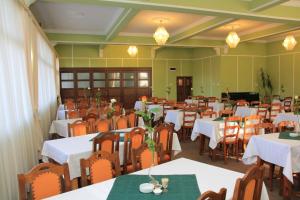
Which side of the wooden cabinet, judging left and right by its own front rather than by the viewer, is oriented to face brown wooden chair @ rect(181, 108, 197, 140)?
front

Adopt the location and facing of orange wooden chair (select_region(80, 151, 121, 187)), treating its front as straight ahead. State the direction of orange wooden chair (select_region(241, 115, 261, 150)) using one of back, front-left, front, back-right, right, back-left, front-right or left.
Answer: left

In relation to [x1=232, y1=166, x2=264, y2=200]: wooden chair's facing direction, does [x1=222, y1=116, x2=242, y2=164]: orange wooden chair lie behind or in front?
in front

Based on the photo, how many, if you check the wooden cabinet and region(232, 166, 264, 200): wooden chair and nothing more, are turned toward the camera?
1

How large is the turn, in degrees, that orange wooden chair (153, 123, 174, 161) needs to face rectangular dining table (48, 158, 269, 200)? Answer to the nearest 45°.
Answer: approximately 135° to its left

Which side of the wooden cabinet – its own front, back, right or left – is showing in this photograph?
front

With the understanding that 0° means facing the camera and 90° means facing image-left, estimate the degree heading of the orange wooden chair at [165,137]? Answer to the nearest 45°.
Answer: approximately 135°

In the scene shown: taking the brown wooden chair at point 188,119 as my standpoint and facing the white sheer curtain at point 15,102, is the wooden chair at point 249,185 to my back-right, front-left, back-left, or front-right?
front-left

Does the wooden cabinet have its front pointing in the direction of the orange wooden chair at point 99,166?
yes

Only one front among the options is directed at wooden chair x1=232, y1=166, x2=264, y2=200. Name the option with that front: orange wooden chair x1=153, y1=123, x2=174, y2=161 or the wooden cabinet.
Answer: the wooden cabinet

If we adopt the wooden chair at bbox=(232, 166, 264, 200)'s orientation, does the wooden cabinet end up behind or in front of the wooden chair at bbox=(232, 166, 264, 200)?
in front

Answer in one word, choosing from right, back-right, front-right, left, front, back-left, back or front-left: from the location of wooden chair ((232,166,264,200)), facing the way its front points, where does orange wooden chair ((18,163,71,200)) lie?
front-left

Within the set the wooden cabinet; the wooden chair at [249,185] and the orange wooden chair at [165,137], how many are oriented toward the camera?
1

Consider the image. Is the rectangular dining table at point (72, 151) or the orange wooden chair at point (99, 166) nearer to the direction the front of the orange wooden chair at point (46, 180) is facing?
the orange wooden chair

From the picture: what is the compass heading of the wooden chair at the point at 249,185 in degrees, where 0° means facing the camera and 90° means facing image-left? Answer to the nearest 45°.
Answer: approximately 135°
